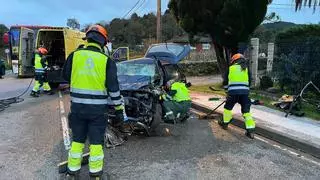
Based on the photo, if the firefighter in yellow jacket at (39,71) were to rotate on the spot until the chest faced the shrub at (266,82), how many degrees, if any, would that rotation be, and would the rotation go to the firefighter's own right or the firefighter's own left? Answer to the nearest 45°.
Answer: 0° — they already face it

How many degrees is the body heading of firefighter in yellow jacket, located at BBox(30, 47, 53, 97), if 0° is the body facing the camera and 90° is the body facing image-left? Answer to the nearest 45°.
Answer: approximately 270°

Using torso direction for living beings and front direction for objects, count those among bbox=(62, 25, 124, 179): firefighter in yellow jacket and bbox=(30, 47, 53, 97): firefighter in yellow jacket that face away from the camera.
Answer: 1

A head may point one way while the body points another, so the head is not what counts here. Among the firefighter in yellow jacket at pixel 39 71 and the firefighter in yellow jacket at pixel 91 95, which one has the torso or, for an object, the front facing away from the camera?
the firefighter in yellow jacket at pixel 91 95

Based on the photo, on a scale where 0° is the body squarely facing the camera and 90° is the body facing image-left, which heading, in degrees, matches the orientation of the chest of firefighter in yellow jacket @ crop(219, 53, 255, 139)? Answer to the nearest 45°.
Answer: approximately 135°

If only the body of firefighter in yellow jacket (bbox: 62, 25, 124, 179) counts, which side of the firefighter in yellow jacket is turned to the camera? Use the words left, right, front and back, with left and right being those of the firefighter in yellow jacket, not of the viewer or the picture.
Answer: back

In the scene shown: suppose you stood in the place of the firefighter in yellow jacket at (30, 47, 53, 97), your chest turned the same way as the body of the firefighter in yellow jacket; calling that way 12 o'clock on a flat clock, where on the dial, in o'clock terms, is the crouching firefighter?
The crouching firefighter is roughly at 2 o'clock from the firefighter in yellow jacket.
